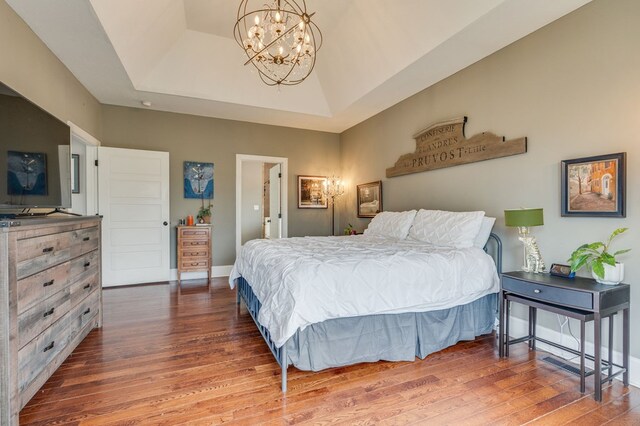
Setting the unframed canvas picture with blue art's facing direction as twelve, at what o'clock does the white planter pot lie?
The white planter pot is roughly at 11 o'clock from the unframed canvas picture with blue art.

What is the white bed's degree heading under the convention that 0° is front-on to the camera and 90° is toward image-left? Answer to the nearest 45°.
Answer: approximately 45°

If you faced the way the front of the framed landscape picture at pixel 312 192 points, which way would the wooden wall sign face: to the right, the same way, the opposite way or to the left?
to the right

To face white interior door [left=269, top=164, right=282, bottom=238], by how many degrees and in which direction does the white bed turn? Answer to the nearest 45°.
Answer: approximately 90° to its right

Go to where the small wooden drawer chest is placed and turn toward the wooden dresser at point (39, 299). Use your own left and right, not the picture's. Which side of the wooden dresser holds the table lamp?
left

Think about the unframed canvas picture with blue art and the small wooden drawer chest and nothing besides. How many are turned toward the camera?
2

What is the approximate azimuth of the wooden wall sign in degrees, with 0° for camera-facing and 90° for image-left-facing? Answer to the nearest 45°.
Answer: approximately 45°

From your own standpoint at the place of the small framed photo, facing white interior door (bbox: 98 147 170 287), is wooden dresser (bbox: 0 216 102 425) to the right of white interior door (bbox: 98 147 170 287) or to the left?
left

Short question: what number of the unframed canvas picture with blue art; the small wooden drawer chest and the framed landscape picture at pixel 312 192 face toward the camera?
3

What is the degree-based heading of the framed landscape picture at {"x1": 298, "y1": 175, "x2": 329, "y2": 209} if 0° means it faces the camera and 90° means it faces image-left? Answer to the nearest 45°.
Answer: approximately 0°

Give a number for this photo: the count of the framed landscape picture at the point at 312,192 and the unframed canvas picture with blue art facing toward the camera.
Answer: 2
